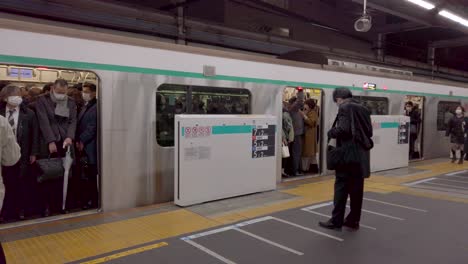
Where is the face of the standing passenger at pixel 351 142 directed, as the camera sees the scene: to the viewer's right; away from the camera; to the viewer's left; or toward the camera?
to the viewer's left

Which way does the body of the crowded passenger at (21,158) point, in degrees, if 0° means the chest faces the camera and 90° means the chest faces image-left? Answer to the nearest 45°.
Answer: approximately 0°

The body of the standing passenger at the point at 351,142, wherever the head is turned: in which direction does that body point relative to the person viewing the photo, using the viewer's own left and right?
facing to the left of the viewer

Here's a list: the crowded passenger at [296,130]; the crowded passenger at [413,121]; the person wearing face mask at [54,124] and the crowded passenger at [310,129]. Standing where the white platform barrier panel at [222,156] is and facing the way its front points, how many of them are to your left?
3

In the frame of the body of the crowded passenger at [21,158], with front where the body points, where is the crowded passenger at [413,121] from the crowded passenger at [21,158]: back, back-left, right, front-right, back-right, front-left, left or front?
left

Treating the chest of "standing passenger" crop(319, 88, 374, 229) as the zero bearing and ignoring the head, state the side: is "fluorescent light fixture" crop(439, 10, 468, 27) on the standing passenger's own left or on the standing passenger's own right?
on the standing passenger's own right

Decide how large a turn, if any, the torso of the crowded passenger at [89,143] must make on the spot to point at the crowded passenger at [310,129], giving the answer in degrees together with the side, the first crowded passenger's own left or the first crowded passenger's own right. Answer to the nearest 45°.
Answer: approximately 135° to the first crowded passenger's own left
